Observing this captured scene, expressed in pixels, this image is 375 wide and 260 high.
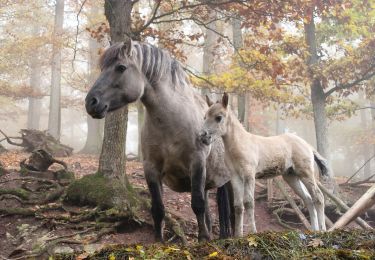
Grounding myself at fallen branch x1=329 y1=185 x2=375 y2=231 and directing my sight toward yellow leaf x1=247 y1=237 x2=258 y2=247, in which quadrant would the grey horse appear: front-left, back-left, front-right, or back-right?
front-right

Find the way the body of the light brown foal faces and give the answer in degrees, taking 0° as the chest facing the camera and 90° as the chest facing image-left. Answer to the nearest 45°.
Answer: approximately 90°

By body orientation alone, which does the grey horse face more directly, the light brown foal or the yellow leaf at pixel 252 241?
the yellow leaf

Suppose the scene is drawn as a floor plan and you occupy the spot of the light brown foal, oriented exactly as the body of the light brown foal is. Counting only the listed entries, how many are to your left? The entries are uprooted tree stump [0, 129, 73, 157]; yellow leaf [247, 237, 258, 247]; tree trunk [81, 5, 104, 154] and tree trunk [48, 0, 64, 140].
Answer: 1

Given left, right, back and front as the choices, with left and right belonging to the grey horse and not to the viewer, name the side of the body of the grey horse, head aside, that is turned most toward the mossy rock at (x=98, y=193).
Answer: right

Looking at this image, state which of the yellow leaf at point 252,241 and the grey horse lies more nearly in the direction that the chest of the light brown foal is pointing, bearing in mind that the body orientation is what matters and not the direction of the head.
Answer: the grey horse

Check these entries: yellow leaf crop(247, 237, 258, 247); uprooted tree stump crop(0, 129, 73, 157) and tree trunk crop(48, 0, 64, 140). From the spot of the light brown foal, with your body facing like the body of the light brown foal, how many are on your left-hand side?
1

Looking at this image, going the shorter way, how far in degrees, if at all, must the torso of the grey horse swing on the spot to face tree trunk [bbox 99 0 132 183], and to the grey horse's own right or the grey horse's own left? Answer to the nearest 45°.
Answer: approximately 135° to the grey horse's own right

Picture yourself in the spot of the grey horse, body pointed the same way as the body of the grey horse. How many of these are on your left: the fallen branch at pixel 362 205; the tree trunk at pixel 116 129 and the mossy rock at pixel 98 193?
1

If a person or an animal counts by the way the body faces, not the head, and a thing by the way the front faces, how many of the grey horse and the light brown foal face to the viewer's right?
0

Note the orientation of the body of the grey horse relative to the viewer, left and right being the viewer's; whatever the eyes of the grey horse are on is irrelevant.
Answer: facing the viewer and to the left of the viewer

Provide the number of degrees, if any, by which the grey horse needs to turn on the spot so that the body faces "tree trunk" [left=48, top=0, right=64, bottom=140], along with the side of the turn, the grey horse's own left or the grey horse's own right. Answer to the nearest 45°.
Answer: approximately 135° to the grey horse's own right

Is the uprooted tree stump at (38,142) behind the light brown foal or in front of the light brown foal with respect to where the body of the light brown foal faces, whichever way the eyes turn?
in front

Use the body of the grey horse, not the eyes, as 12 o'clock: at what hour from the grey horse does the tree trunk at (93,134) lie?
The tree trunk is roughly at 4 o'clock from the grey horse.
